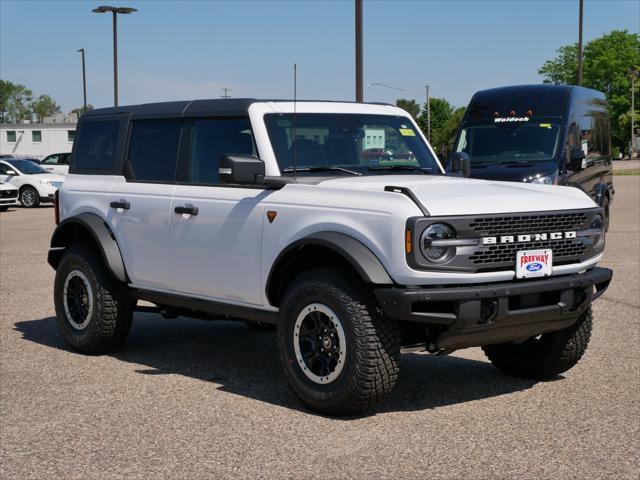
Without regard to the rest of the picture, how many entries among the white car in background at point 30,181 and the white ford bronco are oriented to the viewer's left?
0

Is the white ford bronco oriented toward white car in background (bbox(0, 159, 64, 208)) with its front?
no

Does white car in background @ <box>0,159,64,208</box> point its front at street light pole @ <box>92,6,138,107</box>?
no

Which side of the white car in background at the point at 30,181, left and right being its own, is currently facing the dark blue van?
front

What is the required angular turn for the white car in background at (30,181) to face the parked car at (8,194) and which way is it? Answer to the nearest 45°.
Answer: approximately 45° to its right

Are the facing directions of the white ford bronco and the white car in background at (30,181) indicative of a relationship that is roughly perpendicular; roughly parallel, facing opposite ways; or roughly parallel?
roughly parallel

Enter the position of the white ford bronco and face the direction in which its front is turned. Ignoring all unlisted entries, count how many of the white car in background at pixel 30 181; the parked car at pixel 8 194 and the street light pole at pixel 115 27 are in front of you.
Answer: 0

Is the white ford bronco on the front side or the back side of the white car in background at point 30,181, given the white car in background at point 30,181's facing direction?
on the front side

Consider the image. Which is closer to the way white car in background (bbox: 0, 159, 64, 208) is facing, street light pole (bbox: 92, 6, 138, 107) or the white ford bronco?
the white ford bronco

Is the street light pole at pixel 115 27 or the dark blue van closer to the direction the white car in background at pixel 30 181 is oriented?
the dark blue van

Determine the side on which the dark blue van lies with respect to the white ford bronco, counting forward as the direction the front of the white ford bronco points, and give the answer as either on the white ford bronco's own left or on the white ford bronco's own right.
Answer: on the white ford bronco's own left

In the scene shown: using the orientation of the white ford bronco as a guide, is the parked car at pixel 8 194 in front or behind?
behind

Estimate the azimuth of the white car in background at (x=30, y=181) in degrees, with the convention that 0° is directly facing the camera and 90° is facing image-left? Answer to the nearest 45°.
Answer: approximately 315°

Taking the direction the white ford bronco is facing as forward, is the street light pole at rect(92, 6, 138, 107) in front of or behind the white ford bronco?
behind
